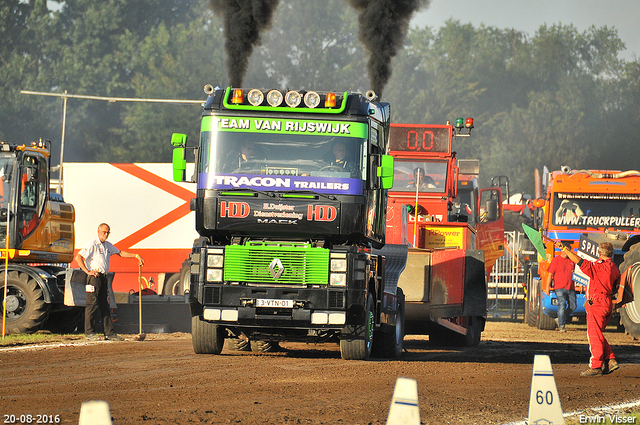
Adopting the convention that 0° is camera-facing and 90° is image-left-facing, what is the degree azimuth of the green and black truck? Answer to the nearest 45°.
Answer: approximately 0°

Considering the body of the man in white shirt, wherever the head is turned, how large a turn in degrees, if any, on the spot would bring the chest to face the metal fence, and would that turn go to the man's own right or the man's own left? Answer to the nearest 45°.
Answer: approximately 90° to the man's own left

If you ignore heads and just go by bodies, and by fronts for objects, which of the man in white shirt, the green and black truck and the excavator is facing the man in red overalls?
the man in white shirt

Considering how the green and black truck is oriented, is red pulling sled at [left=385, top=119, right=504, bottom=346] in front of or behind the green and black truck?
behind

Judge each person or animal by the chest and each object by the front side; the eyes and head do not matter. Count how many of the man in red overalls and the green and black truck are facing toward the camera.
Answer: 1

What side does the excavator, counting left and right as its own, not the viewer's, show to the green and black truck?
left

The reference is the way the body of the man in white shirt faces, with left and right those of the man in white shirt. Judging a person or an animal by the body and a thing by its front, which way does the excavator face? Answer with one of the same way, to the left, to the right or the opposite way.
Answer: to the right

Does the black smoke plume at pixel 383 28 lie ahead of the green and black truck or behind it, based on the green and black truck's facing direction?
behind

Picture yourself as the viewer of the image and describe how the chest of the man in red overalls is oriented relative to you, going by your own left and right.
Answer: facing away from the viewer and to the left of the viewer

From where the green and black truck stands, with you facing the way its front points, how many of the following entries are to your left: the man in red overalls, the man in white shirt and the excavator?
1
